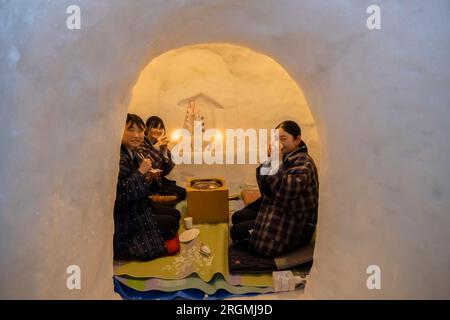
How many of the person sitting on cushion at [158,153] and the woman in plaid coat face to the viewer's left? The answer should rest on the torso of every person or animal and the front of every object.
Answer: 1

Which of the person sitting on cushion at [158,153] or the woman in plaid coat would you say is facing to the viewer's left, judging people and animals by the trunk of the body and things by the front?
the woman in plaid coat

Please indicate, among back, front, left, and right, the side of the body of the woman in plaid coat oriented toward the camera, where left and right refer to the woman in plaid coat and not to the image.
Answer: left

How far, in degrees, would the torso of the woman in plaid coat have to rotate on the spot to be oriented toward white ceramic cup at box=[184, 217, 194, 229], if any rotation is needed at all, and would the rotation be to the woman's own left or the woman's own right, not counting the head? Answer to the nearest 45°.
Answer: approximately 45° to the woman's own right

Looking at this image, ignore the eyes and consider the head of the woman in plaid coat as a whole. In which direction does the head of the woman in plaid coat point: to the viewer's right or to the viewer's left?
to the viewer's left

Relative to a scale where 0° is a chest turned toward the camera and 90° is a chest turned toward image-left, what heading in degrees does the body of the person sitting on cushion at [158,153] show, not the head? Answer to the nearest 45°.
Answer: approximately 315°

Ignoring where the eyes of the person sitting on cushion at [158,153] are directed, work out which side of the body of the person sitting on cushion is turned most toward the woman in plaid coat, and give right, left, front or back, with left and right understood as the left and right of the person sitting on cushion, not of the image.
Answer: front

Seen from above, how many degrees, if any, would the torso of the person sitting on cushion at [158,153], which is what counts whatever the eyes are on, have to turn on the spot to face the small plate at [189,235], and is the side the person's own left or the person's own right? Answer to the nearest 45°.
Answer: approximately 45° to the person's own right

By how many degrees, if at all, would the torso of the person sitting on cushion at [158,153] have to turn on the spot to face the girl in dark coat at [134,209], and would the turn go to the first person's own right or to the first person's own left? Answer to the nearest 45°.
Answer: approximately 45° to the first person's own right
